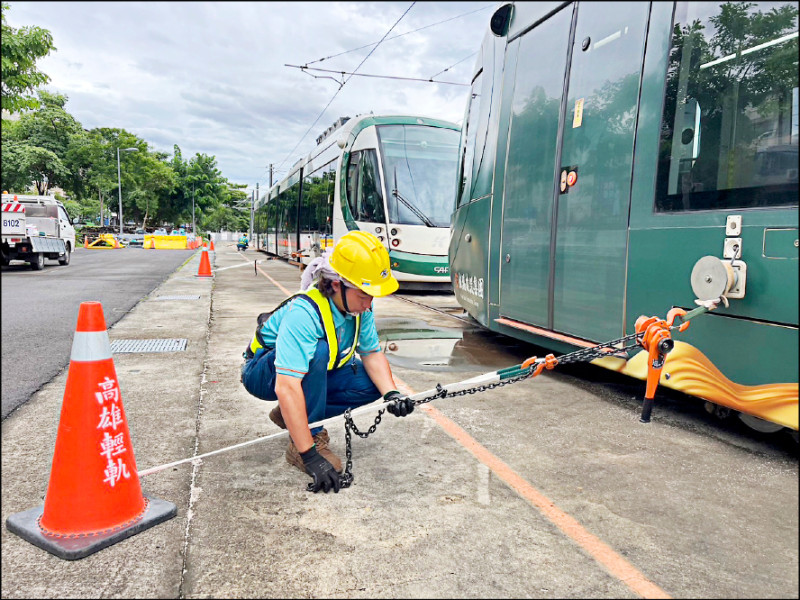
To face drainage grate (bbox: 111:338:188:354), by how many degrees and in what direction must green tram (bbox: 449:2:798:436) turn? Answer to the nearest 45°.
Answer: approximately 45° to its left

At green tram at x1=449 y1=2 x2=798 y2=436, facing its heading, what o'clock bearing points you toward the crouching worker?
The crouching worker is roughly at 9 o'clock from the green tram.

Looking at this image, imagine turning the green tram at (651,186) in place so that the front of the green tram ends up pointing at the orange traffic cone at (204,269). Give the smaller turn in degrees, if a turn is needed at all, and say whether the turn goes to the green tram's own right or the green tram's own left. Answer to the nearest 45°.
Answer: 0° — it already faces it

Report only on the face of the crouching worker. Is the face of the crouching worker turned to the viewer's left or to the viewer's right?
to the viewer's right

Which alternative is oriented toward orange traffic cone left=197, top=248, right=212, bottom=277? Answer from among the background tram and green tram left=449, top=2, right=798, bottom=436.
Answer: the green tram

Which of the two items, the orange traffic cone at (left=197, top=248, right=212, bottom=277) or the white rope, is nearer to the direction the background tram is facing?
the white rope

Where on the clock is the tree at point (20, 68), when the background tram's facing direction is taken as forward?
The tree is roughly at 2 o'clock from the background tram.
